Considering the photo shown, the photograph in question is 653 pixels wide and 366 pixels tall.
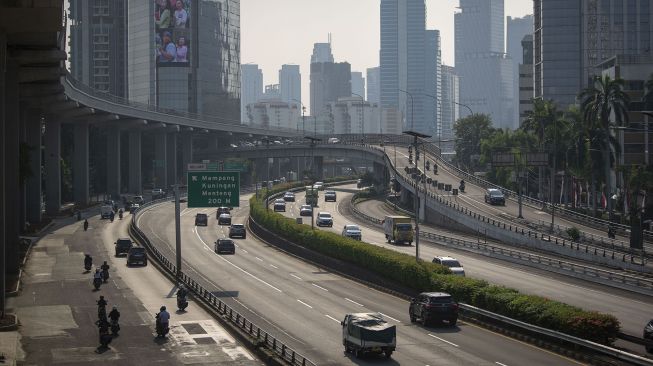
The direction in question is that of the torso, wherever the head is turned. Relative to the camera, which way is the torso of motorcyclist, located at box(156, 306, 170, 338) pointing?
away from the camera

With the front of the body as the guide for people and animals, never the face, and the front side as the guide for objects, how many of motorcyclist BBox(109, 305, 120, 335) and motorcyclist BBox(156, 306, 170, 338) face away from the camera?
2

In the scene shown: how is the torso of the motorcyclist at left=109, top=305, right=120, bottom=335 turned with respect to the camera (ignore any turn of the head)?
away from the camera

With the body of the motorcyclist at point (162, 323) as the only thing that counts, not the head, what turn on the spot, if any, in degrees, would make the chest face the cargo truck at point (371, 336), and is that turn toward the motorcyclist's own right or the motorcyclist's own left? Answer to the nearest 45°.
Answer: approximately 135° to the motorcyclist's own right

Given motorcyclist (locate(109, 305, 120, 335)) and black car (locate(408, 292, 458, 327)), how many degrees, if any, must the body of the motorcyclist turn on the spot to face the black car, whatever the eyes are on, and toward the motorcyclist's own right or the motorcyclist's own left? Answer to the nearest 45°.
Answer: approximately 90° to the motorcyclist's own right
